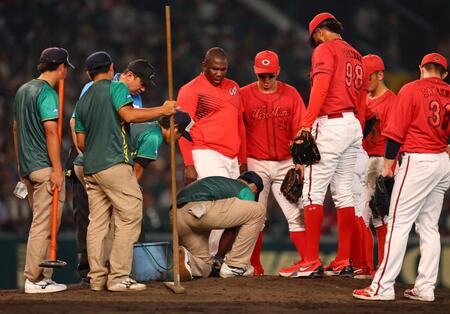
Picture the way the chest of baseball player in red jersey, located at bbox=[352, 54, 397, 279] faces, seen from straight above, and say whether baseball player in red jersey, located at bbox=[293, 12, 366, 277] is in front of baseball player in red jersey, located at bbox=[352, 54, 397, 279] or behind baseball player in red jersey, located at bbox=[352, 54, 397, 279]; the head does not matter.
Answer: in front

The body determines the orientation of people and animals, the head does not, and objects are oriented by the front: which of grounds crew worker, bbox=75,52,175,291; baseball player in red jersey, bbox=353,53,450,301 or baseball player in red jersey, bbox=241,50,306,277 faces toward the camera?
baseball player in red jersey, bbox=241,50,306,277

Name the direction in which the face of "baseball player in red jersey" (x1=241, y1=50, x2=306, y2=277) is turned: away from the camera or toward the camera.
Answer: toward the camera

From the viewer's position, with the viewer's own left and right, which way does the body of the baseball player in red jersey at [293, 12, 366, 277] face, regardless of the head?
facing away from the viewer and to the left of the viewer

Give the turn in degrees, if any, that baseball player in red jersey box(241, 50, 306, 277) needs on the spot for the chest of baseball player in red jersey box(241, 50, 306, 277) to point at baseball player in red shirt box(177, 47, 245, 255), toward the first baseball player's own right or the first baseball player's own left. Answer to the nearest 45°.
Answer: approximately 90° to the first baseball player's own right

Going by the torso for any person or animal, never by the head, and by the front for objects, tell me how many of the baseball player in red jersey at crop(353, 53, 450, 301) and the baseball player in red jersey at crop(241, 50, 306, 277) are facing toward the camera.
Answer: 1

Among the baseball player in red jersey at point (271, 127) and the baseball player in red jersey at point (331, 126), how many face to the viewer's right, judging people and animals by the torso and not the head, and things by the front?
0

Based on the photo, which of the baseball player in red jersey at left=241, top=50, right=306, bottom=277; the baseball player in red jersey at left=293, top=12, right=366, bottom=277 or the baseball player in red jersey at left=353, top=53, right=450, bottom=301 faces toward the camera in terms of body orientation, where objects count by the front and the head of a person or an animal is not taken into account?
the baseball player in red jersey at left=241, top=50, right=306, bottom=277

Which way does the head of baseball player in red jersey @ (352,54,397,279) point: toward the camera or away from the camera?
toward the camera

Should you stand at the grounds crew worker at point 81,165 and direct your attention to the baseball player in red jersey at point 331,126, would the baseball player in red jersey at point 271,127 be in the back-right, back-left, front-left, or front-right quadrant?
front-left

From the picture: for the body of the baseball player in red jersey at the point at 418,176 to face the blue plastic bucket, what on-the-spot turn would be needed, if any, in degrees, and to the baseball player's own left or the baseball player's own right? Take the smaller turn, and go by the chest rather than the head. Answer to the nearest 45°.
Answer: approximately 45° to the baseball player's own left

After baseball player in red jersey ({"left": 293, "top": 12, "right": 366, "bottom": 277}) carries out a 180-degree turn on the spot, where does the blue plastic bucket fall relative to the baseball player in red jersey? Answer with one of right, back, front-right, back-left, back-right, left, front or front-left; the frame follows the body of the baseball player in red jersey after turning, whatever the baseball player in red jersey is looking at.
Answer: back-right

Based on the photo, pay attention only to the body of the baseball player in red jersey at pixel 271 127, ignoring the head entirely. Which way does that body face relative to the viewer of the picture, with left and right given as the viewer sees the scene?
facing the viewer

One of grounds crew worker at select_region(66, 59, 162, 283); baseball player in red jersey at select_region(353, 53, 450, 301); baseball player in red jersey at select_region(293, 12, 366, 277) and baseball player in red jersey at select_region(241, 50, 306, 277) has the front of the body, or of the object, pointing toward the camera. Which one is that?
baseball player in red jersey at select_region(241, 50, 306, 277)

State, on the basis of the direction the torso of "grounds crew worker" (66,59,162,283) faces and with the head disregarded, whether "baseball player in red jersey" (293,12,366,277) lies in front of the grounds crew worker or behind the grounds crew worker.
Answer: in front
